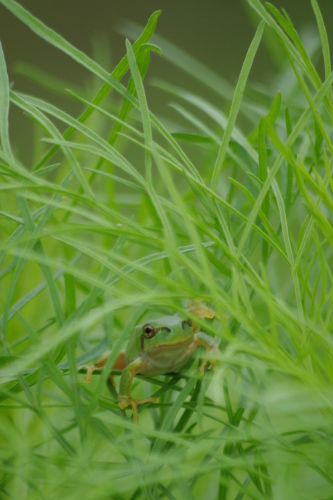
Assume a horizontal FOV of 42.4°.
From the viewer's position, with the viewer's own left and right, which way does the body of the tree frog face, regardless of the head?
facing the viewer and to the right of the viewer
